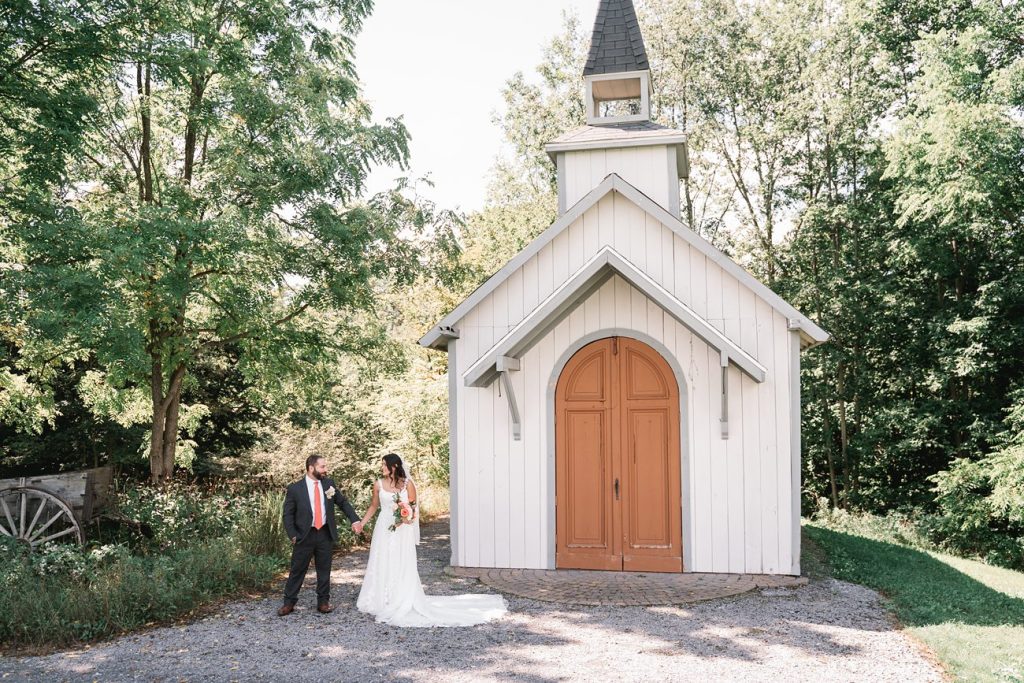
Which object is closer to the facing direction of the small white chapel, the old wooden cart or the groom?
the groom

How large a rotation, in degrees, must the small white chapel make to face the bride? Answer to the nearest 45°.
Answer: approximately 45° to its right

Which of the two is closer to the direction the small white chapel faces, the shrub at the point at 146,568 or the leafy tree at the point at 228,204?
the shrub

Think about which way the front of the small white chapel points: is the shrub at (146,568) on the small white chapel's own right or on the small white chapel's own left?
on the small white chapel's own right

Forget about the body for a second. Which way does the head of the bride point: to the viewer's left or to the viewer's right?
to the viewer's left

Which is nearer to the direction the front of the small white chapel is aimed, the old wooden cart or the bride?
the bride

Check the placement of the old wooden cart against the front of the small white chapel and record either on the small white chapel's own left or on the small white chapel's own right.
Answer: on the small white chapel's own right

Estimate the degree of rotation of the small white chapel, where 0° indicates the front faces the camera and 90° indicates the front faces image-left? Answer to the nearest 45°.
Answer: approximately 0°

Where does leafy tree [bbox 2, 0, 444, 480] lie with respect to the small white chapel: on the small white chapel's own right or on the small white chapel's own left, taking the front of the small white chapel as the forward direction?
on the small white chapel's own right

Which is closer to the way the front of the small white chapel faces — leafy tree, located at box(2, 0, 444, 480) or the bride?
the bride
